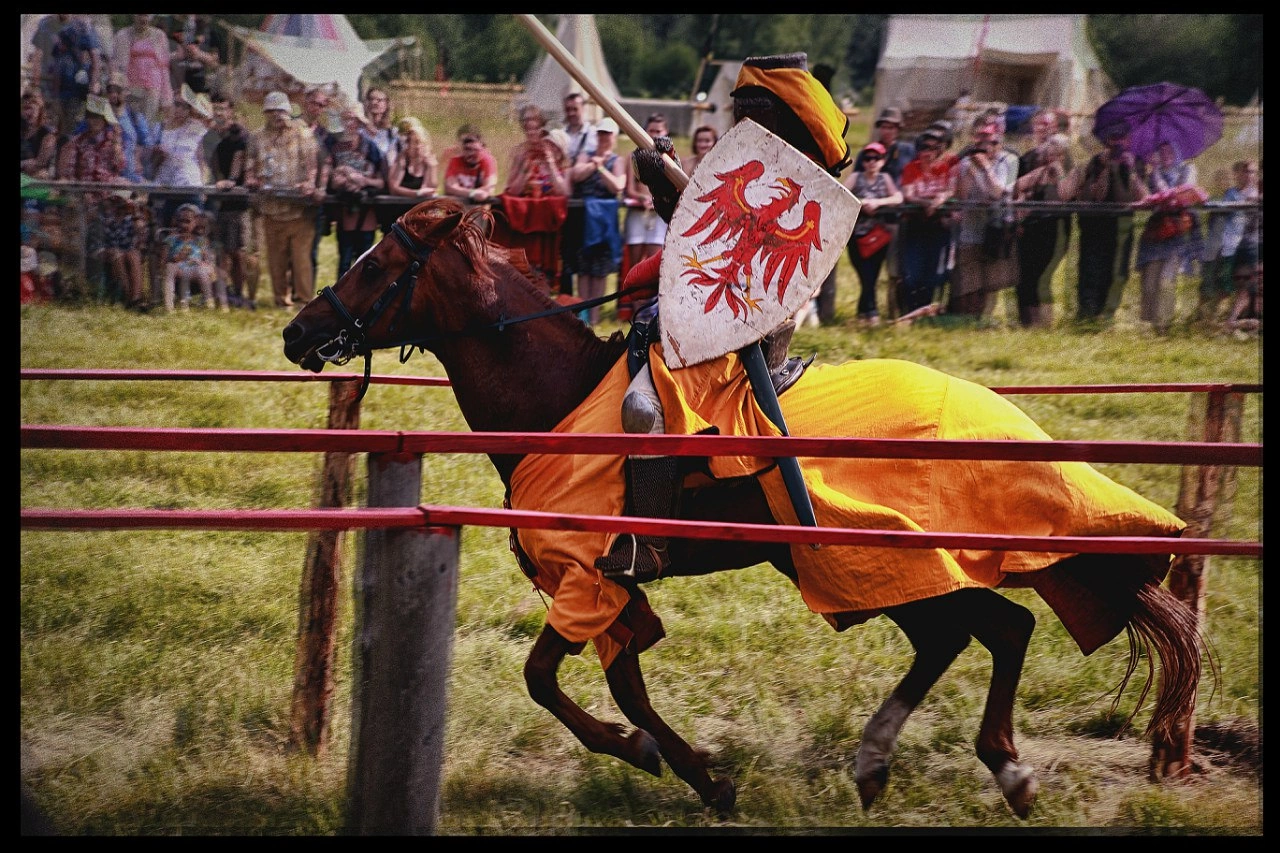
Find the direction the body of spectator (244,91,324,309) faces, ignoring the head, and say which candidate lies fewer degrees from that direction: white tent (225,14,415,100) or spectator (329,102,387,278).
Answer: the spectator

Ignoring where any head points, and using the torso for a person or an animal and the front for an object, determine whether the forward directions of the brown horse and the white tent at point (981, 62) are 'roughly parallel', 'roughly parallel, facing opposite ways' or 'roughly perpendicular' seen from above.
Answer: roughly perpendicular

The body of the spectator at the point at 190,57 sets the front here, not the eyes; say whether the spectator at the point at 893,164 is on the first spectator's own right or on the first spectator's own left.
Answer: on the first spectator's own left

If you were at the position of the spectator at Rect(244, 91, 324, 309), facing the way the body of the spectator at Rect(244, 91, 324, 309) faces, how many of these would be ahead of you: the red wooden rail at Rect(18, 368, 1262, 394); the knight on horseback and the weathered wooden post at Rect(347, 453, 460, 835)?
3

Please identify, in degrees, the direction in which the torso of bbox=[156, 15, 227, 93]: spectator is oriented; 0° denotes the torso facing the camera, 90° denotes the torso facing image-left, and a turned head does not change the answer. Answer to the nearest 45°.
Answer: approximately 0°

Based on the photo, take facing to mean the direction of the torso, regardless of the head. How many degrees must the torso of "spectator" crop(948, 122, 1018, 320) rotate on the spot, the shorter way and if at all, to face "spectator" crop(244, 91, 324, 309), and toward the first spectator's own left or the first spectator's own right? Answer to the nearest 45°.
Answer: approximately 90° to the first spectator's own right

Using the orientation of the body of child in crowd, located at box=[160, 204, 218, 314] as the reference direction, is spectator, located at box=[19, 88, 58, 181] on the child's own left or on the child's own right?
on the child's own right

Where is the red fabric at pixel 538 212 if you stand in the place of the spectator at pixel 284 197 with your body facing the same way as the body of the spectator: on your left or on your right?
on your left
